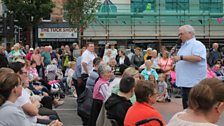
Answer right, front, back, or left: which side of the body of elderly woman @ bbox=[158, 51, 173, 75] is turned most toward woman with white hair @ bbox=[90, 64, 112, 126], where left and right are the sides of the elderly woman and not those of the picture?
front

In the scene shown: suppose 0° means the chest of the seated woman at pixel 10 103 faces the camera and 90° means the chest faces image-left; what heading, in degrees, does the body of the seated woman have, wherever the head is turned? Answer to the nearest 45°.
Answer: approximately 225°

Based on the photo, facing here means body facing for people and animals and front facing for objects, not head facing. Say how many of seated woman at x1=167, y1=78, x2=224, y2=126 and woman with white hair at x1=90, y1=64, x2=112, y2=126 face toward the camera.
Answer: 0

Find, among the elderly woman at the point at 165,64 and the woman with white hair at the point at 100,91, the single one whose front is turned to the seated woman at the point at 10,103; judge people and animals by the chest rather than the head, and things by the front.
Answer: the elderly woman

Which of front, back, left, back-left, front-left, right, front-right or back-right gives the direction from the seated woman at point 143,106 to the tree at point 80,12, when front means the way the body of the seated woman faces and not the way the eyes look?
front-left

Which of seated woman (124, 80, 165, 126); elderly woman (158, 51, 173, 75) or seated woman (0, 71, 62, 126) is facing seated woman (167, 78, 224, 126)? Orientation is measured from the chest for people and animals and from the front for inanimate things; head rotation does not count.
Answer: the elderly woman

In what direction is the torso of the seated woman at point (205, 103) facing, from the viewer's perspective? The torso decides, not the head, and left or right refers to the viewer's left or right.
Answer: facing away from the viewer and to the right of the viewer

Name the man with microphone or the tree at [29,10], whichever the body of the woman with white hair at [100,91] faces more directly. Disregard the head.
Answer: the man with microphone

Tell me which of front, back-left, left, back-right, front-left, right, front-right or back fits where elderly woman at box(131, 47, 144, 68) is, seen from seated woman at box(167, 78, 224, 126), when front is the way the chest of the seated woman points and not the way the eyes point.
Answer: front-left

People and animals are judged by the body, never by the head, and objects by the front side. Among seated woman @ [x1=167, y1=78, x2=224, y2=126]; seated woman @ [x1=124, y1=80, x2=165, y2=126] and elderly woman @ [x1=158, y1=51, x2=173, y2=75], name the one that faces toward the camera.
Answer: the elderly woman

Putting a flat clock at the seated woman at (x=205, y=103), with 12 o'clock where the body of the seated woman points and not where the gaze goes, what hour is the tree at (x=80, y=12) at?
The tree is roughly at 10 o'clock from the seated woman.

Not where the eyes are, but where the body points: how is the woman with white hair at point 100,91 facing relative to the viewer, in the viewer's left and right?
facing to the right of the viewer

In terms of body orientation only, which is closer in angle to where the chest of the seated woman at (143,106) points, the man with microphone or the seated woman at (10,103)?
the man with microphone

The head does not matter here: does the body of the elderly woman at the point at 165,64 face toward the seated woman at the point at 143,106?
yes
